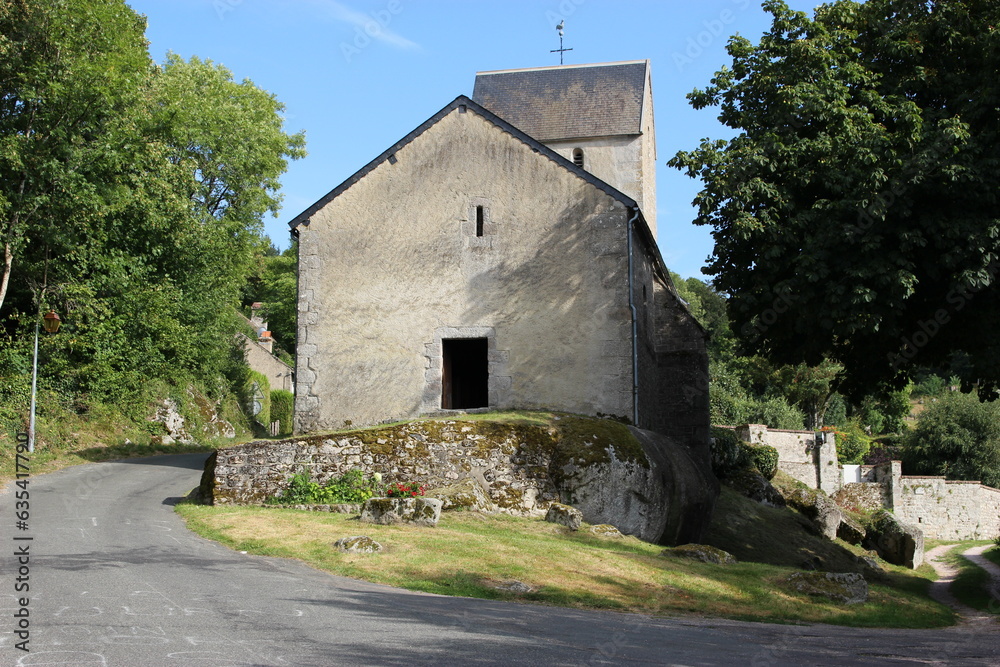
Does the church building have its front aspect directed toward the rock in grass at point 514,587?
yes

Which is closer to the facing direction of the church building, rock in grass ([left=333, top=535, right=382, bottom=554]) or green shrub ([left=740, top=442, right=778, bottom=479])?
the rock in grass

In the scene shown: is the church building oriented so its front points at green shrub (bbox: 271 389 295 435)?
no

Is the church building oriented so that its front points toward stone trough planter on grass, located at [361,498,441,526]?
yes

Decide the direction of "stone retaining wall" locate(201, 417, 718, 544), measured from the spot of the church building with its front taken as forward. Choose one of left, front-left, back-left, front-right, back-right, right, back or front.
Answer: front

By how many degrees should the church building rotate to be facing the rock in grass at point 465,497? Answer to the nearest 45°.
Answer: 0° — it already faces it

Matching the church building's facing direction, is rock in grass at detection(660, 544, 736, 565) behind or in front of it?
in front

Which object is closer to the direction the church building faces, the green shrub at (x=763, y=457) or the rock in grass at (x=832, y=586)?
the rock in grass

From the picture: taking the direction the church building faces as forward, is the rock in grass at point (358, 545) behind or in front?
in front

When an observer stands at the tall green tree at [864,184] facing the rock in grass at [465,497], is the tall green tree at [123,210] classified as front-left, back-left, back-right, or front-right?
front-right

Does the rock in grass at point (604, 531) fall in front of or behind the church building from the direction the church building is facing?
in front

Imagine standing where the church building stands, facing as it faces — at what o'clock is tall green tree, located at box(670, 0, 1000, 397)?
The tall green tree is roughly at 10 o'clock from the church building.

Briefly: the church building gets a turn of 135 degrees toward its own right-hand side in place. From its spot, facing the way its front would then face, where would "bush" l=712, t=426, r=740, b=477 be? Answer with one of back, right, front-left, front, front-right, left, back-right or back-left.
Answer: right

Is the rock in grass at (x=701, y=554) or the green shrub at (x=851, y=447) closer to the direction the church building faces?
the rock in grass

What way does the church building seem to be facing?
toward the camera

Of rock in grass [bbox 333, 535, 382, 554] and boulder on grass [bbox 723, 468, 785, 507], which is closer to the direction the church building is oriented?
the rock in grass

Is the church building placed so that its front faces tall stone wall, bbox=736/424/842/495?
no
